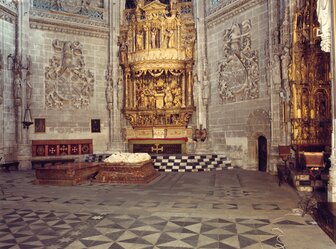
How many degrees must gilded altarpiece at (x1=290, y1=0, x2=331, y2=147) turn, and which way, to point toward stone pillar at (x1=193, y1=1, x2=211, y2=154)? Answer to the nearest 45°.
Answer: approximately 90° to its right

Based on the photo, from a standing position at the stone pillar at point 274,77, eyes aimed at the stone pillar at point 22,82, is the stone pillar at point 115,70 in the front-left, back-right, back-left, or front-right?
front-right

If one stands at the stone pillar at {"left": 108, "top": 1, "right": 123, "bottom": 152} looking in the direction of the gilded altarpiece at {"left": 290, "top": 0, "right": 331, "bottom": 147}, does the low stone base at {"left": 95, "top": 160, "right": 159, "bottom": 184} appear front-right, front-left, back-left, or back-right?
front-right

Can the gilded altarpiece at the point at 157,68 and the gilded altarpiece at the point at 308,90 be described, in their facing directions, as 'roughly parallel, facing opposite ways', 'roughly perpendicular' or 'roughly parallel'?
roughly perpendicular

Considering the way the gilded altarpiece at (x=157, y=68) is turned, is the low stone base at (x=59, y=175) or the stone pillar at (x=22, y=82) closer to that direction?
the low stone base

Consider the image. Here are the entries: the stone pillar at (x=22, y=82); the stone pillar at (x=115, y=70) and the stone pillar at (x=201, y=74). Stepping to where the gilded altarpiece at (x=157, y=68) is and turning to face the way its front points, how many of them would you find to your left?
1

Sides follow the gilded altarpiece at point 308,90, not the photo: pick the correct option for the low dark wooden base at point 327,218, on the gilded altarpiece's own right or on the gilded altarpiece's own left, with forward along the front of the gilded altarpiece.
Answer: on the gilded altarpiece's own left

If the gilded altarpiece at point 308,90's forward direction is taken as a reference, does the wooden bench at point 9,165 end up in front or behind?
in front

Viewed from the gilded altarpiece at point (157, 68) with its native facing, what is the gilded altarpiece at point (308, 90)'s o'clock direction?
the gilded altarpiece at point (308, 90) is roughly at 11 o'clock from the gilded altarpiece at point (157, 68).

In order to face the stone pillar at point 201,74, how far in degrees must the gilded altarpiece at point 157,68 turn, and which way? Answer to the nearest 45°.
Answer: approximately 90° to its left

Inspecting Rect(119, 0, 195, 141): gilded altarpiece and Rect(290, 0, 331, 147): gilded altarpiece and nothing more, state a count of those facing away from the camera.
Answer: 0

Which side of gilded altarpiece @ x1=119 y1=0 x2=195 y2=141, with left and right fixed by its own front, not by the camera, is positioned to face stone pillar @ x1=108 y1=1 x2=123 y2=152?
right

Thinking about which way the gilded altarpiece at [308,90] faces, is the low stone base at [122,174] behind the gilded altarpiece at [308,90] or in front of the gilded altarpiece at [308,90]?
in front

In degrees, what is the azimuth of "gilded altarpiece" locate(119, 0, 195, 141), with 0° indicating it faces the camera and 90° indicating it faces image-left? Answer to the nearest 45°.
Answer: approximately 0°

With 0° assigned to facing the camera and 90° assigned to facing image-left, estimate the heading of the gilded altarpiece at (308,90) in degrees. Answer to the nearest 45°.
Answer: approximately 45°
